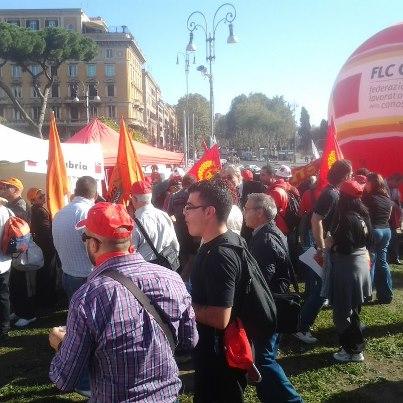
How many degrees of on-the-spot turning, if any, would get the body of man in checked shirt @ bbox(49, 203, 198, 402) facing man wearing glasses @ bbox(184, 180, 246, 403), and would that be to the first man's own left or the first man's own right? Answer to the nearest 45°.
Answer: approximately 90° to the first man's own right

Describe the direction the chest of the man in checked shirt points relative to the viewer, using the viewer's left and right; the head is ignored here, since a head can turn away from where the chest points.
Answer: facing away from the viewer and to the left of the viewer

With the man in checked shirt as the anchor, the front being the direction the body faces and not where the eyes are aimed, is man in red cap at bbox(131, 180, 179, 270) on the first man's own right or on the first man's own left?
on the first man's own right

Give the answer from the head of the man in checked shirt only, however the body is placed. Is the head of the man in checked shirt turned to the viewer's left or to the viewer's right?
to the viewer's left

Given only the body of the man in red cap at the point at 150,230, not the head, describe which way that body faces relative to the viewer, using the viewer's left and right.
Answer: facing away from the viewer and to the left of the viewer

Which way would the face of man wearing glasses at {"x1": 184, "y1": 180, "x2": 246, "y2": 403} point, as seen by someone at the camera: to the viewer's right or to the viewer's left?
to the viewer's left

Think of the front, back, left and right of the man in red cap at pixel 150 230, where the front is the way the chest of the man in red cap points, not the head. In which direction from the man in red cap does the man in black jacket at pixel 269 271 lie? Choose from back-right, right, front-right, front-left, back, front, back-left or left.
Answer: back

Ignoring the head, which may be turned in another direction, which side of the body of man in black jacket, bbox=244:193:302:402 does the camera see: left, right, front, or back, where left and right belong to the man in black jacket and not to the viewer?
left
